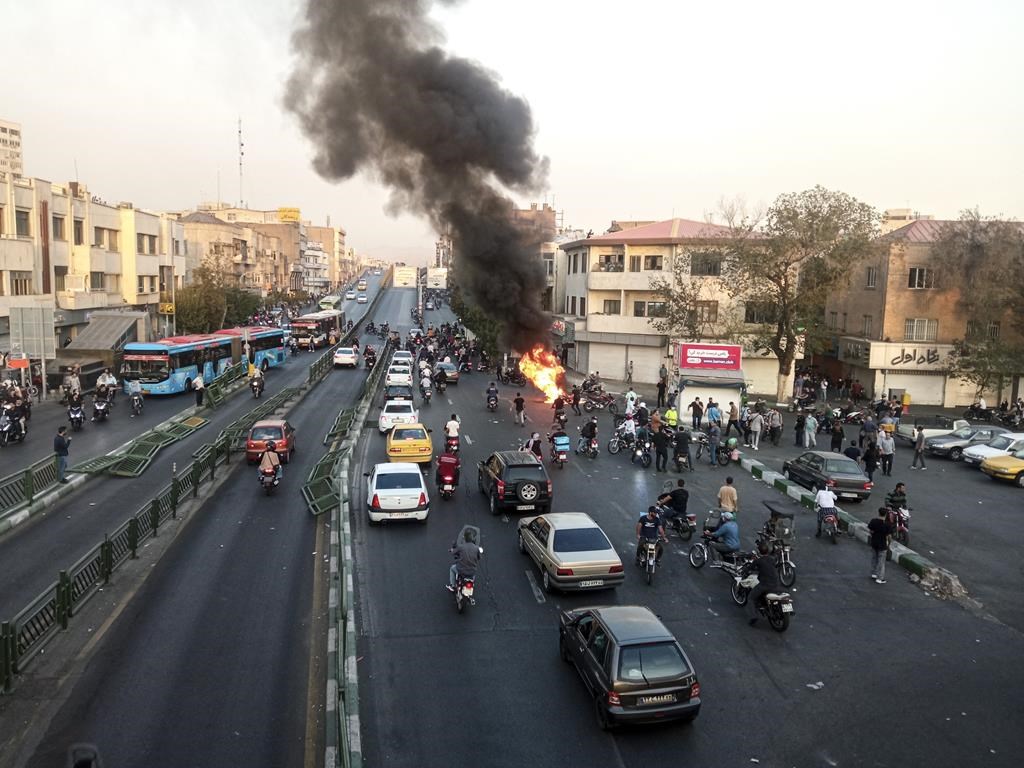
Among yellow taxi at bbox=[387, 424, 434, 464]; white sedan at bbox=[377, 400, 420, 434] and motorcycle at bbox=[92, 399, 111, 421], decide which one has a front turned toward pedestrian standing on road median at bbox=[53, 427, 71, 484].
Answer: the motorcycle

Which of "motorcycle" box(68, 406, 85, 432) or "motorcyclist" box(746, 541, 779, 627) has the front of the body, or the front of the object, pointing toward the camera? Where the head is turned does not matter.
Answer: the motorcycle

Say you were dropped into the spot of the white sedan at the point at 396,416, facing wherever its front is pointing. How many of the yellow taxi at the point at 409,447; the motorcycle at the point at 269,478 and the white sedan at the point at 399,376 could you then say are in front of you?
1

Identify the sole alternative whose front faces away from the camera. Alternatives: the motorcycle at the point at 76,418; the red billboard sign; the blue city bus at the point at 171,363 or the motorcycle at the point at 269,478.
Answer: the motorcycle at the point at 269,478

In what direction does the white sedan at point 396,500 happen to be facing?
away from the camera

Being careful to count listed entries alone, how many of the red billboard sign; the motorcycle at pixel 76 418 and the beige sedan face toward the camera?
2

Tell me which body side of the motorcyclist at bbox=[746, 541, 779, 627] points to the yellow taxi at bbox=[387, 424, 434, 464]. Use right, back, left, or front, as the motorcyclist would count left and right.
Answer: front

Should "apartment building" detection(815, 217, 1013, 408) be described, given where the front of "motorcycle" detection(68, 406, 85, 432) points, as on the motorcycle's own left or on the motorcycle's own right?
on the motorcycle's own left

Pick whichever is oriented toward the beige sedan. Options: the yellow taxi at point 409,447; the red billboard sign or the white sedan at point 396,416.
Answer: the red billboard sign

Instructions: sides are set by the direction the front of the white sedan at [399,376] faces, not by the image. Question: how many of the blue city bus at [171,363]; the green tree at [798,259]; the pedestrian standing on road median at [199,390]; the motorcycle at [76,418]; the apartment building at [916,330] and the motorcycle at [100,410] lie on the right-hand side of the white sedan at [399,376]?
2

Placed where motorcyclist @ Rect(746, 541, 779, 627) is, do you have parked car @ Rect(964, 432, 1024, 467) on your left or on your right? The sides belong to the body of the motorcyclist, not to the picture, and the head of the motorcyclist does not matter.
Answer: on your right

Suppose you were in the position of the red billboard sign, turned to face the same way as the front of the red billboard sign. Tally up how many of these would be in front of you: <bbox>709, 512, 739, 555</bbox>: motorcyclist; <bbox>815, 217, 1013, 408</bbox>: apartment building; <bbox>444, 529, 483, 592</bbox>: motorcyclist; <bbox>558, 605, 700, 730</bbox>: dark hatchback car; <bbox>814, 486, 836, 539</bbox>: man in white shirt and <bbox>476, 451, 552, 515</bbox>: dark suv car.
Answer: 5

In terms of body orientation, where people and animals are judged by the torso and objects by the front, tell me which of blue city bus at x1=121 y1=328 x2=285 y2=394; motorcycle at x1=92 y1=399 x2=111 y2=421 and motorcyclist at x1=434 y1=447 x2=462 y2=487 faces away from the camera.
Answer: the motorcyclist

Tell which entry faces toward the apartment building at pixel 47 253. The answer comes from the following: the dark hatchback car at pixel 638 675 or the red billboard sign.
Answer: the dark hatchback car

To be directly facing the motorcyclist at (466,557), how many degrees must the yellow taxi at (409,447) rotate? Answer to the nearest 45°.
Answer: approximately 180°

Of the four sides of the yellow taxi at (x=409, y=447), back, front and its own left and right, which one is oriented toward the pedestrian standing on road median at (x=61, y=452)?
left

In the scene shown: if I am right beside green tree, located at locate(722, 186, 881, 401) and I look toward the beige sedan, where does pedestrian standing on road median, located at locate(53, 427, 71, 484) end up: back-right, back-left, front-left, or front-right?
front-right

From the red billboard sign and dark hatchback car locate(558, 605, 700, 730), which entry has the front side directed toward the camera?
the red billboard sign

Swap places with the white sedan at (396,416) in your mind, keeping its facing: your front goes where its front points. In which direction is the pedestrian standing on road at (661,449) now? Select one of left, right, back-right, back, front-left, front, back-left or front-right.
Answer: back-right

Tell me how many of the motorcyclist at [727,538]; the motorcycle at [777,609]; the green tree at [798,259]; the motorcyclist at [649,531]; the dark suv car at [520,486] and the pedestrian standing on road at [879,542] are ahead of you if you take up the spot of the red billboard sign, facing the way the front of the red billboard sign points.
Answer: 5

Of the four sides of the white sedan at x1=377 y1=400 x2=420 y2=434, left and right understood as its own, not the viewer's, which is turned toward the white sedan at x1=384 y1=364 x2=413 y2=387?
front
